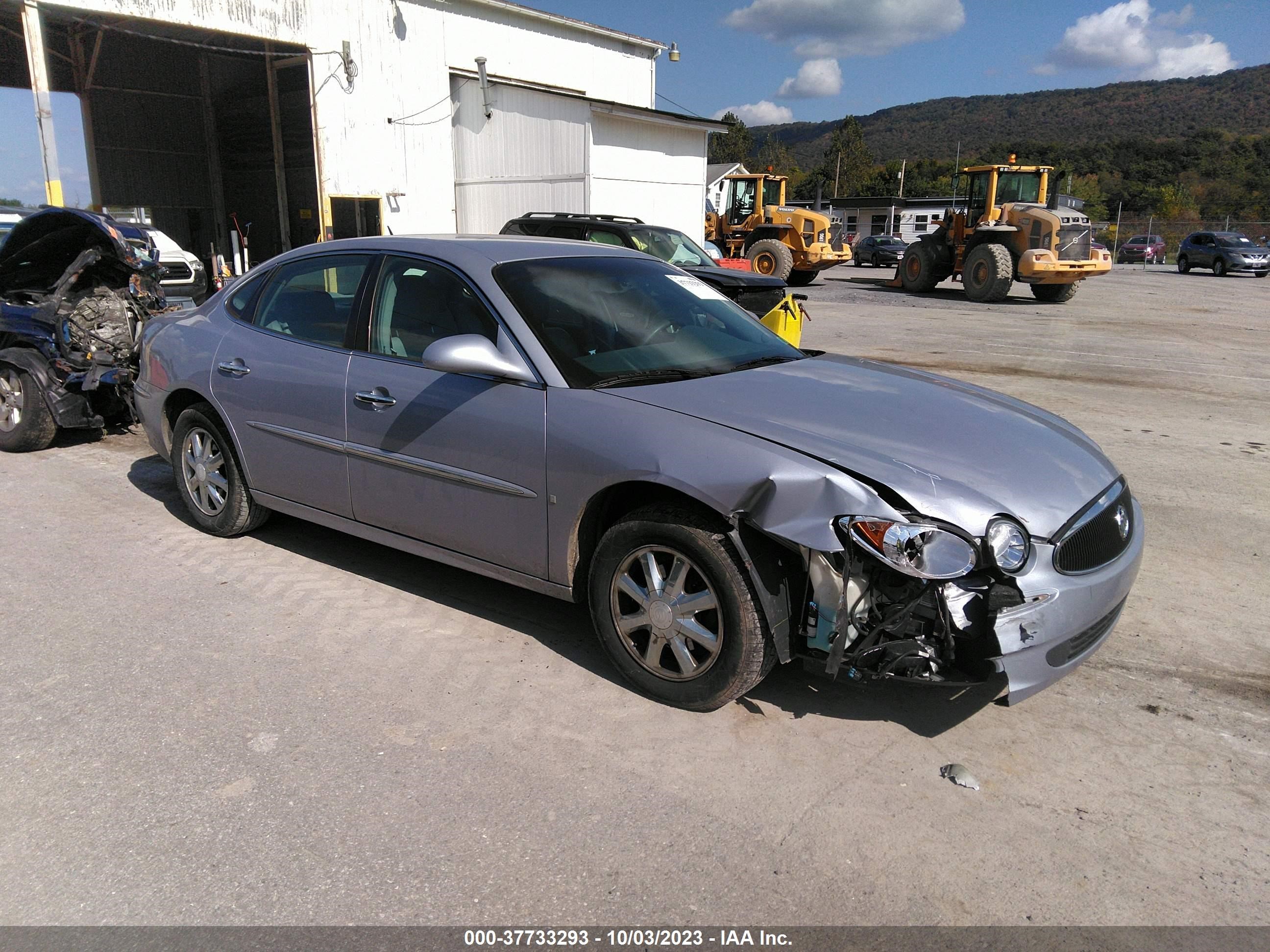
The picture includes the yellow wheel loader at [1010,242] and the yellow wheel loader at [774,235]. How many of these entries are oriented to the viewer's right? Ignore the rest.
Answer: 0

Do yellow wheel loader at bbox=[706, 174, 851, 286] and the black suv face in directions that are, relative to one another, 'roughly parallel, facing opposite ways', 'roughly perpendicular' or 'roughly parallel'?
roughly parallel, facing opposite ways

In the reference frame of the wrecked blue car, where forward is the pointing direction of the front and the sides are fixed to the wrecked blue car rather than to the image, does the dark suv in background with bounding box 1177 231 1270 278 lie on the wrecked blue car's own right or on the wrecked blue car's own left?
on the wrecked blue car's own left

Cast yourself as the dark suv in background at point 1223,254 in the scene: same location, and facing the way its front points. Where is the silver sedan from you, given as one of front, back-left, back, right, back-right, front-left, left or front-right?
front-right

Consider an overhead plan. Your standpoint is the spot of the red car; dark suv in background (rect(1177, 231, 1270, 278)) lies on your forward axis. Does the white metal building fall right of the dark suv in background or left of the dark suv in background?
right

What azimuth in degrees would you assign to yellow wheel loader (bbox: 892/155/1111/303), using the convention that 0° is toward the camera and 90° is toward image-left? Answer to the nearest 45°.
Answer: approximately 135°

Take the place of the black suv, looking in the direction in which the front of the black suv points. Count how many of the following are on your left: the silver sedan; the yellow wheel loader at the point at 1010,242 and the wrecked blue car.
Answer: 1

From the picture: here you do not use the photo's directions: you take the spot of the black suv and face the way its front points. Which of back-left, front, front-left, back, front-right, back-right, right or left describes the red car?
left

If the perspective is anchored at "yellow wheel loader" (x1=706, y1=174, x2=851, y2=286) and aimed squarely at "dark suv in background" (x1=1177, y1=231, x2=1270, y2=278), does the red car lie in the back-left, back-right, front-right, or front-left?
front-left

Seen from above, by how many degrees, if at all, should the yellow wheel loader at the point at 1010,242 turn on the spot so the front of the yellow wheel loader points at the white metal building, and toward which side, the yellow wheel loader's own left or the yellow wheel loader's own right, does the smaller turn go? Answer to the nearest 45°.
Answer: approximately 90° to the yellow wheel loader's own left

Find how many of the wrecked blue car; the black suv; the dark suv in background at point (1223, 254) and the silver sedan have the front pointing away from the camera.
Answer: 0

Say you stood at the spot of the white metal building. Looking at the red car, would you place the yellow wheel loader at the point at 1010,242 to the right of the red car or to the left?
right

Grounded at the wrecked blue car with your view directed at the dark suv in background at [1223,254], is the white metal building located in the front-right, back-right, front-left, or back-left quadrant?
front-left
